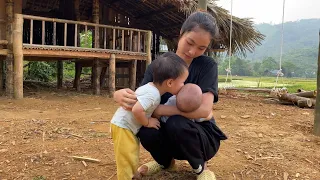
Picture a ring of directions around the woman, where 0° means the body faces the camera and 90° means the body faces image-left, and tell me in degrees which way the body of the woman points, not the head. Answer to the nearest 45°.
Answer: approximately 45°

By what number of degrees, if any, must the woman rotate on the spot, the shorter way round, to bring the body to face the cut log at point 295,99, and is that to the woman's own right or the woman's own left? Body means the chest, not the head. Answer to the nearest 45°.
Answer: approximately 180°

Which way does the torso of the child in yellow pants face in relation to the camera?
to the viewer's right

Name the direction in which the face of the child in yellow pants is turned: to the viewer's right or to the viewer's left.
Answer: to the viewer's right

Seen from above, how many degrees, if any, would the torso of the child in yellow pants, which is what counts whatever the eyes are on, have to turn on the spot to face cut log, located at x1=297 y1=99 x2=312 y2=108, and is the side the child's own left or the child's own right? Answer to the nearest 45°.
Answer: approximately 45° to the child's own left

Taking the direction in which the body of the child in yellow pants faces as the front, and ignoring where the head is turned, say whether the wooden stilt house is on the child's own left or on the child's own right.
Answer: on the child's own left
